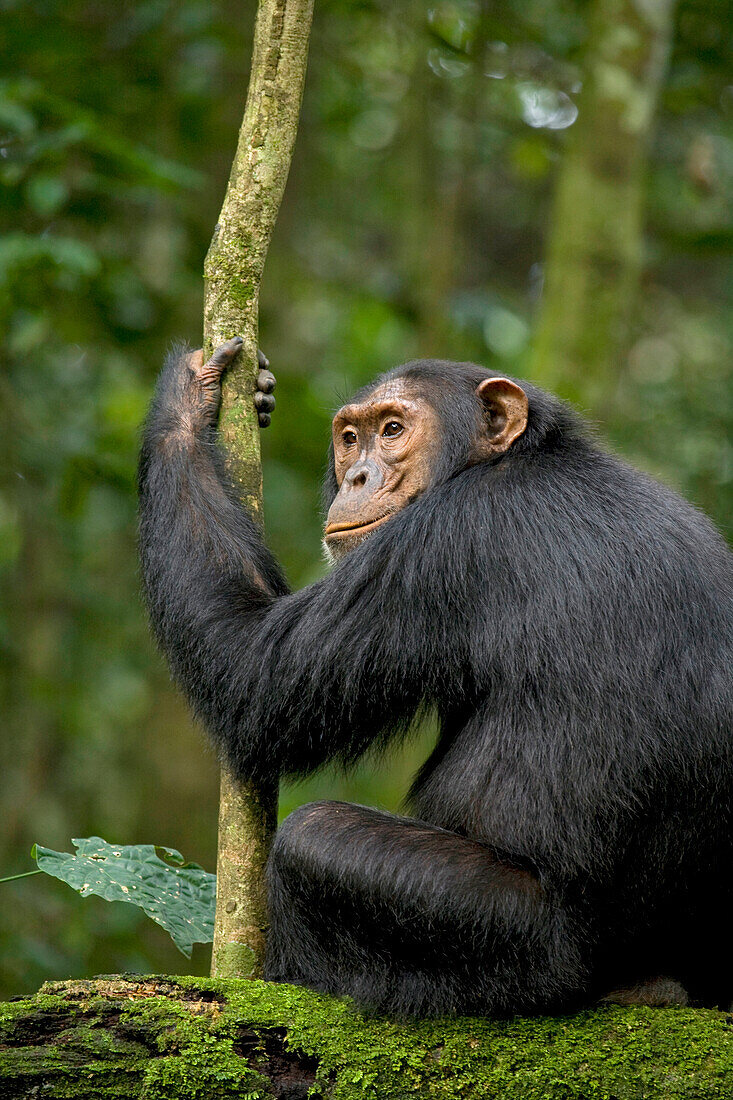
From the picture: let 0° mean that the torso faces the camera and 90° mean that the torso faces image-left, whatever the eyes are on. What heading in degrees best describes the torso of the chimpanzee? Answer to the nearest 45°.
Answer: approximately 90°

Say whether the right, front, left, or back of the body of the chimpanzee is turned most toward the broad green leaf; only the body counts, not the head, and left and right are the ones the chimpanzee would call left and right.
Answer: front
